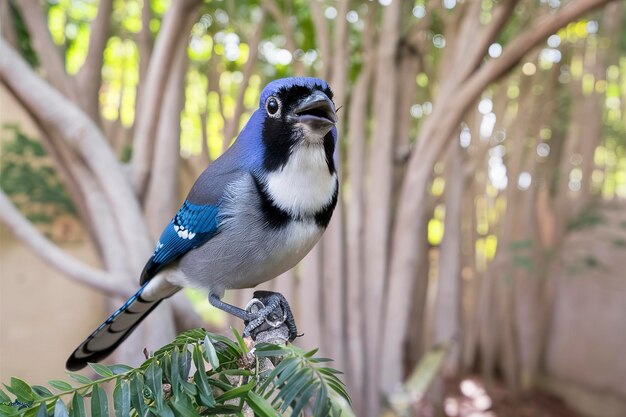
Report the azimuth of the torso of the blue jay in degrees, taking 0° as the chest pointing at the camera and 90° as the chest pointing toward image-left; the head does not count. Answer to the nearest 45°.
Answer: approximately 315°

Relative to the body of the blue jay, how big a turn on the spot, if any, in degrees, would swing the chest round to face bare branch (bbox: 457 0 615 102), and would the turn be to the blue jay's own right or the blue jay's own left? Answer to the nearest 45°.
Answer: approximately 90° to the blue jay's own left

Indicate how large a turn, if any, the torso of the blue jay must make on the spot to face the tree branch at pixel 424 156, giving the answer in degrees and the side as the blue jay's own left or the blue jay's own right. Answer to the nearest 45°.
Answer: approximately 90° to the blue jay's own left

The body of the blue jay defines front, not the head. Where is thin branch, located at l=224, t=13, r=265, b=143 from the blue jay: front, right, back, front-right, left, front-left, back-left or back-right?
back-left

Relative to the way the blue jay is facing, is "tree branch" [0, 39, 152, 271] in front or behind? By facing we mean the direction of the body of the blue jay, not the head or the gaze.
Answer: behind

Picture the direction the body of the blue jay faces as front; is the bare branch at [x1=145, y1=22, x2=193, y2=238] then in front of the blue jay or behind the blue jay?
behind
